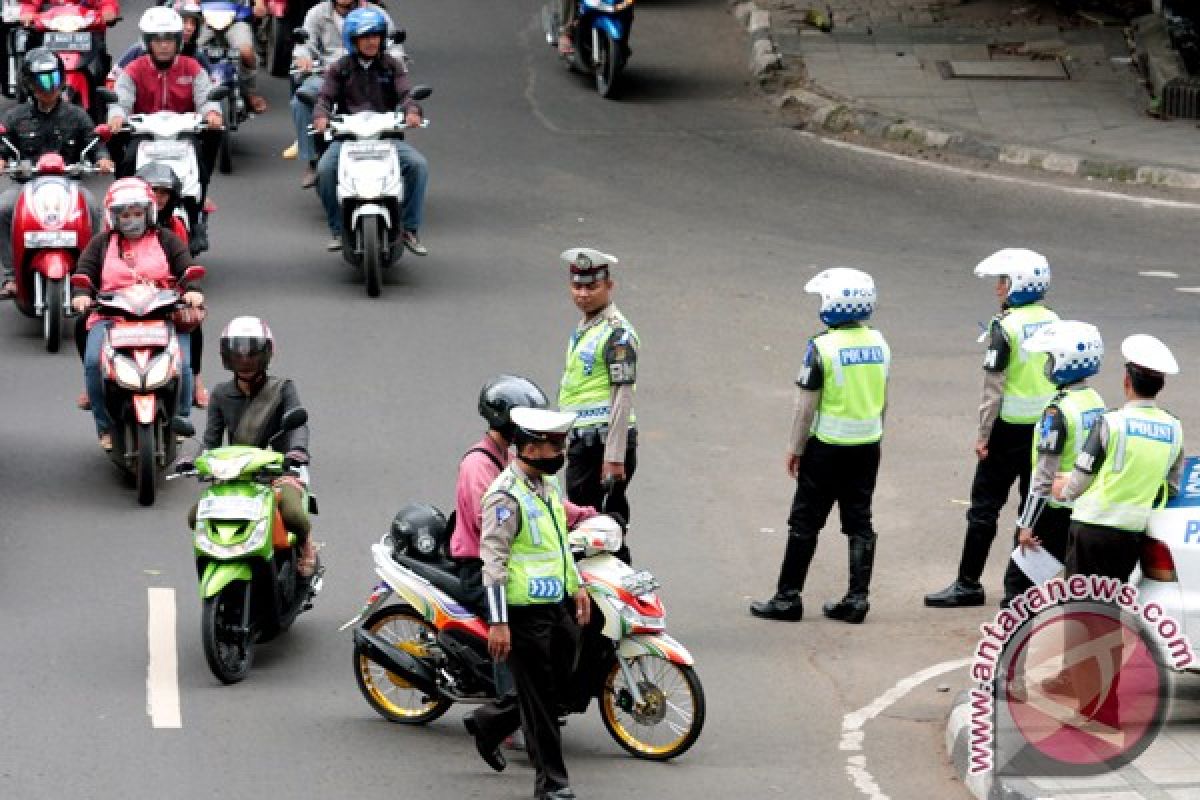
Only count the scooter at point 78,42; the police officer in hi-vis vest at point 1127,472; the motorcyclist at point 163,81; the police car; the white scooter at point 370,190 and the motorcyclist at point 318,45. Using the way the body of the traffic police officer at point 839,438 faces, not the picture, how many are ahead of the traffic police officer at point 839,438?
4

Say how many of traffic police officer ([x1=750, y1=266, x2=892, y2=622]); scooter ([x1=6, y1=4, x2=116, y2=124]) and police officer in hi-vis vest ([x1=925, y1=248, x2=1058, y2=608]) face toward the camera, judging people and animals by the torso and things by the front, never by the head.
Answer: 1

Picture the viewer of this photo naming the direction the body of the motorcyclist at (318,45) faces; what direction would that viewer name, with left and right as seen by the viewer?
facing the viewer

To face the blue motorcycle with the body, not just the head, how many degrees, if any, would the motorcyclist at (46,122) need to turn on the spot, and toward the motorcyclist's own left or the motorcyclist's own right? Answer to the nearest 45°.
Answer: approximately 135° to the motorcyclist's own left

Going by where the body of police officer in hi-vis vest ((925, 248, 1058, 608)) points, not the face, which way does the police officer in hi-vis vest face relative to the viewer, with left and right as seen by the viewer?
facing to the left of the viewer

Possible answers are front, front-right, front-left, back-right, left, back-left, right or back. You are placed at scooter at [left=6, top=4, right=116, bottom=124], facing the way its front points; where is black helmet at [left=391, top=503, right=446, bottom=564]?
front

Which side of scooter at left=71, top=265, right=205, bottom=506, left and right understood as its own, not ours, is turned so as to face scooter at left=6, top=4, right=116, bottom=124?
back

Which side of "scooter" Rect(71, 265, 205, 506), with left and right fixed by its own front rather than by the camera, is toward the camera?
front

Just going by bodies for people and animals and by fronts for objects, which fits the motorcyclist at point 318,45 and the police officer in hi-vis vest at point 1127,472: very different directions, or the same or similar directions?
very different directions

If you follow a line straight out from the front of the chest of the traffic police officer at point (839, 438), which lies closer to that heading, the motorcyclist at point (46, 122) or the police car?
the motorcyclist

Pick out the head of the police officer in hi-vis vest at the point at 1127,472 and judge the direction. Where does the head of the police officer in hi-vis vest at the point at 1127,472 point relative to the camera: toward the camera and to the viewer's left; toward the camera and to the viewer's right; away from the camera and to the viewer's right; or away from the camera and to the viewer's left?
away from the camera and to the viewer's left

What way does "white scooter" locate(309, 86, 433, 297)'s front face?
toward the camera

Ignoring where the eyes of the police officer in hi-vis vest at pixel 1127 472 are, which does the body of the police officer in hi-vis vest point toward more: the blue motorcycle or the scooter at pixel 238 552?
the blue motorcycle
